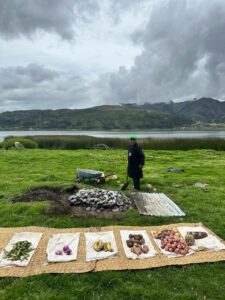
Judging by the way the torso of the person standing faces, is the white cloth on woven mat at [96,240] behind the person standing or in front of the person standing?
in front

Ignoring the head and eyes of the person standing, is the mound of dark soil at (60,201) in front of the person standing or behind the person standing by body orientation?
in front

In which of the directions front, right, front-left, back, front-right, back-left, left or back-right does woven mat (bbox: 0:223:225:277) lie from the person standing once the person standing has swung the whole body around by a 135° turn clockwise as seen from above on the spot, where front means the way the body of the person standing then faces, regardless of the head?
back

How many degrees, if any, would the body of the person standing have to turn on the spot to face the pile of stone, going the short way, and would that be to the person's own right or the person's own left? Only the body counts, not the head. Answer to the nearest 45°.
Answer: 0° — they already face it

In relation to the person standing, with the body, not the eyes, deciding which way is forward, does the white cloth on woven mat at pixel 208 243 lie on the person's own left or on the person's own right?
on the person's own left

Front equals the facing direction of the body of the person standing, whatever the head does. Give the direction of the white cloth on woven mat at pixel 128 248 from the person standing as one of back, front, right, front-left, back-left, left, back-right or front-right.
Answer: front-left

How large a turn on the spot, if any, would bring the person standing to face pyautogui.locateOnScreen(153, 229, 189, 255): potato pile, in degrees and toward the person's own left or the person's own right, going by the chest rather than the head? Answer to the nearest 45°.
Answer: approximately 45° to the person's own left
